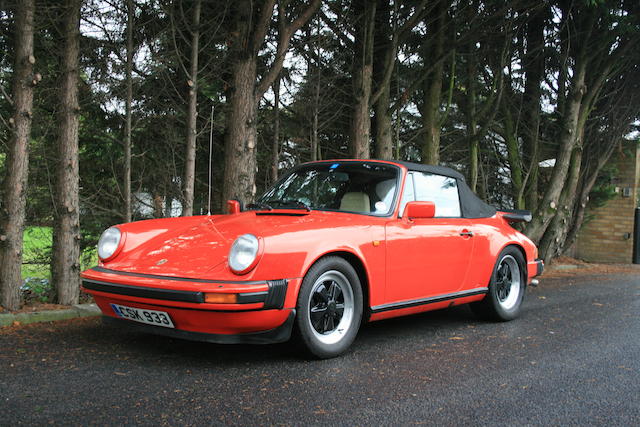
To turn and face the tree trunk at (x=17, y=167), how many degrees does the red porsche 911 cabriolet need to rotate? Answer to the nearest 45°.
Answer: approximately 90° to its right

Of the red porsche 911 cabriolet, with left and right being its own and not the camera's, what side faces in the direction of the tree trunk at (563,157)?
back

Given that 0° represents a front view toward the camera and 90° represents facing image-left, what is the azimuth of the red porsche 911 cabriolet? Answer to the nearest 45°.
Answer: approximately 45°

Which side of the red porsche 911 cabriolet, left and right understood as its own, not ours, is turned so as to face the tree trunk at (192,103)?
right

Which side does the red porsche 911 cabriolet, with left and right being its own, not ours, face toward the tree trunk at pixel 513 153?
back

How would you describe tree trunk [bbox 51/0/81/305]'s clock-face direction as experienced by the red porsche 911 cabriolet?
The tree trunk is roughly at 3 o'clock from the red porsche 911 cabriolet.

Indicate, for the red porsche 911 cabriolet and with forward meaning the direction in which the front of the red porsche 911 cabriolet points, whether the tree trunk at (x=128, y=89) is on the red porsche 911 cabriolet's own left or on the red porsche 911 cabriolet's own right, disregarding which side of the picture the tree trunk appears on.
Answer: on the red porsche 911 cabriolet's own right

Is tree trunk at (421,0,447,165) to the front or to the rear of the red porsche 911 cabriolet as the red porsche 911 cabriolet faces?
to the rear

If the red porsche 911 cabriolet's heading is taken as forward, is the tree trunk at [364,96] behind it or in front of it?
behind

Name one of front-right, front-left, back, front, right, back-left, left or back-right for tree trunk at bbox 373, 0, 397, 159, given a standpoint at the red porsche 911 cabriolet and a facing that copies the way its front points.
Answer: back-right
